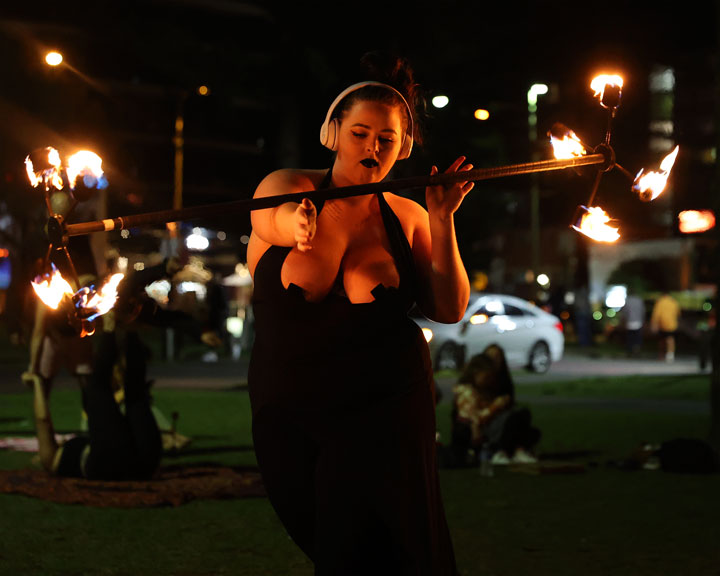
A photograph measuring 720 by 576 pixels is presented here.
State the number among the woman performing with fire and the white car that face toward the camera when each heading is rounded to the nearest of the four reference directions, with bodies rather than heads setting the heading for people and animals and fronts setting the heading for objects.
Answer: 1

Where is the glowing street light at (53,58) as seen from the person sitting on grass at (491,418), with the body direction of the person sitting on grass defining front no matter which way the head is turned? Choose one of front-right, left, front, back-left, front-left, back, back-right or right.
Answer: back-right

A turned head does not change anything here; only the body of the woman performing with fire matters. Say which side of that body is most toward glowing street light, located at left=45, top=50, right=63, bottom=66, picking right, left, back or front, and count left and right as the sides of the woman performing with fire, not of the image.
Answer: back

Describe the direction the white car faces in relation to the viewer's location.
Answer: facing to the left of the viewer

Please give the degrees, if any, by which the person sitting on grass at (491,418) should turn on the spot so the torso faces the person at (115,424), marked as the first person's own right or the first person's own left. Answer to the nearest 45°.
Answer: approximately 90° to the first person's own right

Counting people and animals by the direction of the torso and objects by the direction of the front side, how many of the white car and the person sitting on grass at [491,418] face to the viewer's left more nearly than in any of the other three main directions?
1

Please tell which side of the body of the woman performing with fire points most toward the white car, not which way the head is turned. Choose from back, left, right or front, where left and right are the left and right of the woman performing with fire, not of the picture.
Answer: back
